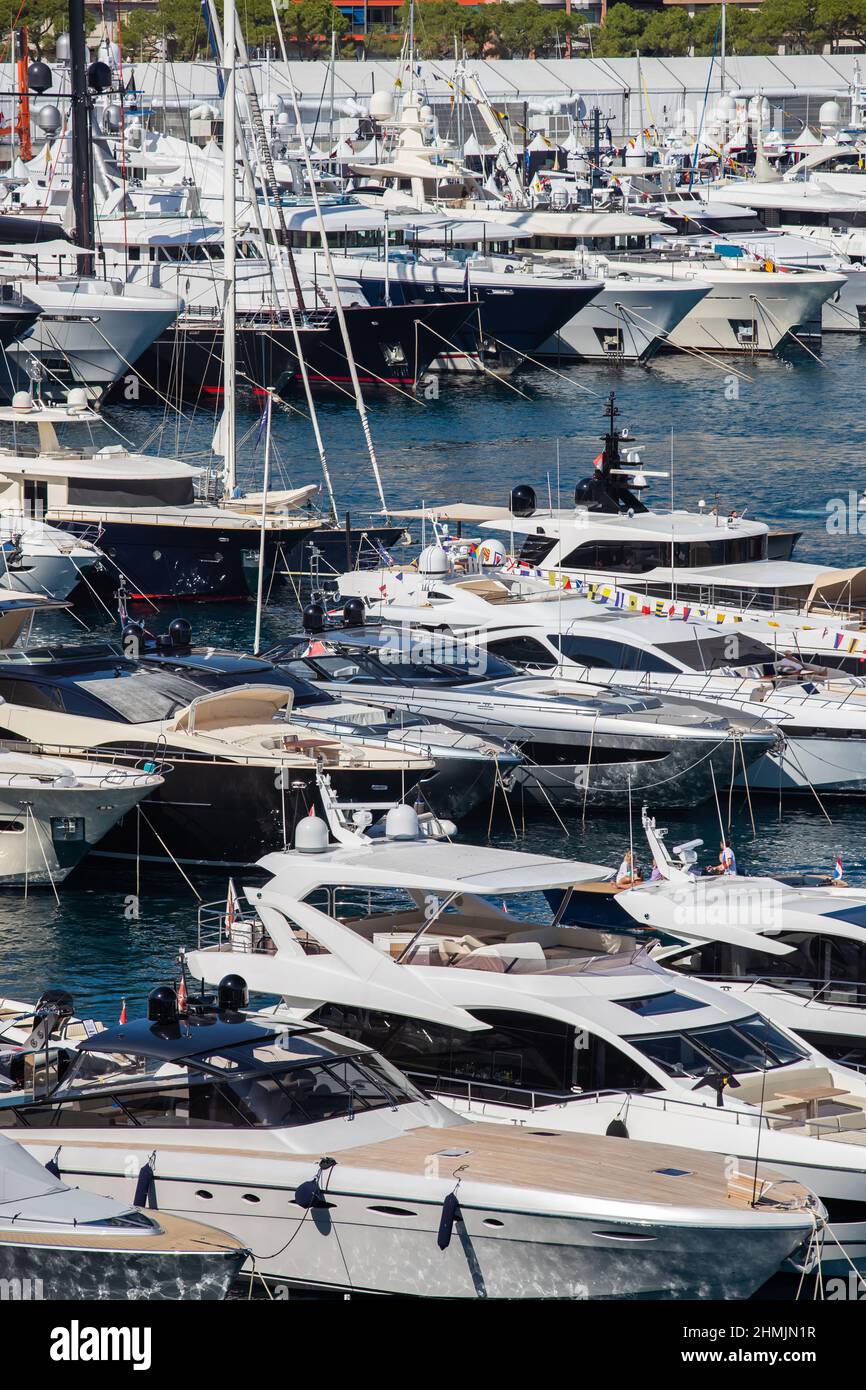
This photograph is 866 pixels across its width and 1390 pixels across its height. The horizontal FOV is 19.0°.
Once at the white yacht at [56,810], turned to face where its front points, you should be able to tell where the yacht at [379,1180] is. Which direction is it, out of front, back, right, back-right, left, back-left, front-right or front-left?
right

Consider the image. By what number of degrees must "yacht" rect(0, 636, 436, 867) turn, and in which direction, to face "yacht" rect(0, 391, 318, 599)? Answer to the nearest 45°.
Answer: approximately 135° to its left

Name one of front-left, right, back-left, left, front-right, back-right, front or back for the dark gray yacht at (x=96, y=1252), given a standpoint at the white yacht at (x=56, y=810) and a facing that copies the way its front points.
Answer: right

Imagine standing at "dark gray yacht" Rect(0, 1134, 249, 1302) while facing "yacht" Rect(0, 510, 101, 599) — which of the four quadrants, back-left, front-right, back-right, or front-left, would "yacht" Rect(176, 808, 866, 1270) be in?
front-right

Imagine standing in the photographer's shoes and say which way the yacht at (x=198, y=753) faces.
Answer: facing the viewer and to the right of the viewer

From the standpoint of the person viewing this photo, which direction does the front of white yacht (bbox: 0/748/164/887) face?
facing to the right of the viewer

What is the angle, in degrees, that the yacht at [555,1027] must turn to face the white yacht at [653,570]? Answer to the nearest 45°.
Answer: approximately 135° to its left

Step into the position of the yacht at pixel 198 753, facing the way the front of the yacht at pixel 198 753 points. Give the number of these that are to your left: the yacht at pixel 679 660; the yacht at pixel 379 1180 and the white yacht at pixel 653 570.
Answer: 2

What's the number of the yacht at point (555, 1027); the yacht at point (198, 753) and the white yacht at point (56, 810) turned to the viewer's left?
0

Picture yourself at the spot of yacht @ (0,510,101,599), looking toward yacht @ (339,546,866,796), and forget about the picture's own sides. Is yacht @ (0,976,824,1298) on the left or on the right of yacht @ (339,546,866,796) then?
right

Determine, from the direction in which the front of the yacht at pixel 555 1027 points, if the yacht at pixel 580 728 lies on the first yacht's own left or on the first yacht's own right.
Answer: on the first yacht's own left

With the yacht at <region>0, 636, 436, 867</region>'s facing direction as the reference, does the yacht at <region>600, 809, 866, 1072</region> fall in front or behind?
in front

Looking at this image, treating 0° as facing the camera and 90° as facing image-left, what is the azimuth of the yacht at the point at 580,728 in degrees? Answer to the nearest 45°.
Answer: approximately 315°

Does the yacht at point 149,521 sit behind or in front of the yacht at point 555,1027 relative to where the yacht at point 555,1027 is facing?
behind

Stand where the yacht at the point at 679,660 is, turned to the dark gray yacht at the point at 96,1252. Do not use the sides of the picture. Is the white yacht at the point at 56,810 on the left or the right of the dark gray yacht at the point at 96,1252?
right
